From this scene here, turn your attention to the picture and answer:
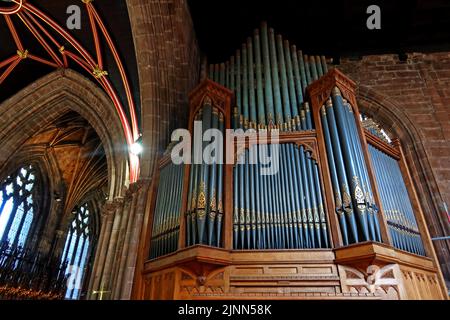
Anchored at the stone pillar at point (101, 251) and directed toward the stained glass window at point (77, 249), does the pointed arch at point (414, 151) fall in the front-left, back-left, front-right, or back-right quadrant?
back-right

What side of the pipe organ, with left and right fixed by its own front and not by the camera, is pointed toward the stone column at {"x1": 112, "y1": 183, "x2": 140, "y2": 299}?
right

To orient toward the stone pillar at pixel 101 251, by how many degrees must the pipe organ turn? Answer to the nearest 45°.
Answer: approximately 135° to its right

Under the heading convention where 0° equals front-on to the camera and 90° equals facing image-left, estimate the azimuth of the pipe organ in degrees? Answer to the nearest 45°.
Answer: approximately 0°

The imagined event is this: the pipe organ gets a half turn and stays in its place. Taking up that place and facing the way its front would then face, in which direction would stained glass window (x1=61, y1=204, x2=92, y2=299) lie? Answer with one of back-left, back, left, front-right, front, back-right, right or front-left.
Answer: front-left

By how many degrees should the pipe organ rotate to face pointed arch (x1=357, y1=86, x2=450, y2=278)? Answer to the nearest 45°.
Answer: approximately 135° to its left

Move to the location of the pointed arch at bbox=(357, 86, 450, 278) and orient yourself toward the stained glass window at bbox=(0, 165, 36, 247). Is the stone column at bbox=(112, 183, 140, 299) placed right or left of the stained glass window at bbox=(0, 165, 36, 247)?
left
